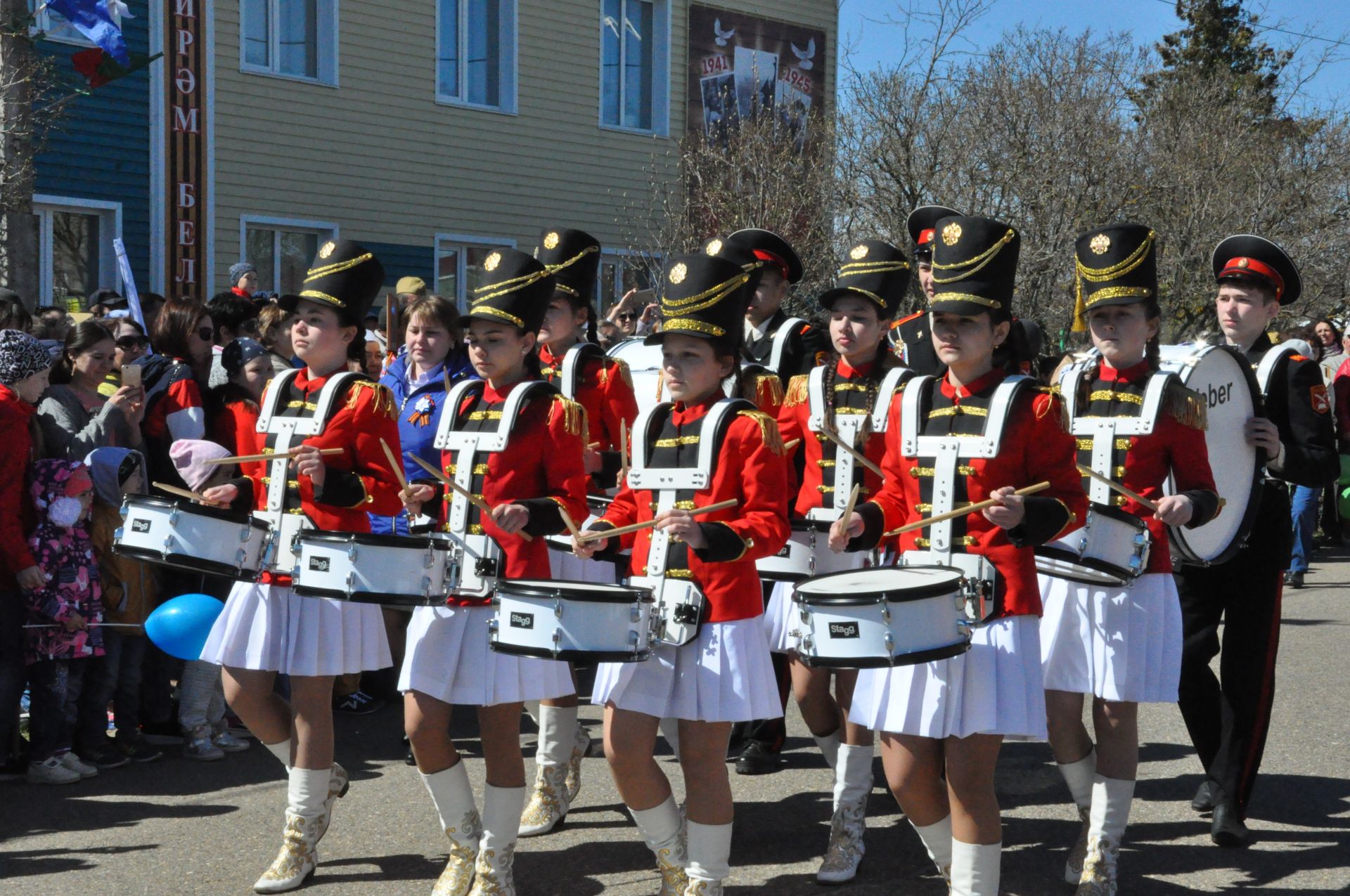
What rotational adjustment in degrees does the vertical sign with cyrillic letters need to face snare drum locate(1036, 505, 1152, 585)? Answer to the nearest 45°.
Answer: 0° — it already faces it

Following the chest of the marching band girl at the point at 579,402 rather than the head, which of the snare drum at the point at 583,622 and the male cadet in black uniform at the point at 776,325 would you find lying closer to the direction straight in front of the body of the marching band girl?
the snare drum

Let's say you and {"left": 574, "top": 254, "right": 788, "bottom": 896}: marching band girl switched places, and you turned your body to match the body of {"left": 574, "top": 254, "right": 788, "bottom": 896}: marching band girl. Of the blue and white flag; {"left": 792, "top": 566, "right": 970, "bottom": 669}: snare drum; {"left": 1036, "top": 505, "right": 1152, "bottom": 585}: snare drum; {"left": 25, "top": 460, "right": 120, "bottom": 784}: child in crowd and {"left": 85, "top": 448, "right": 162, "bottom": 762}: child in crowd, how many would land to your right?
3

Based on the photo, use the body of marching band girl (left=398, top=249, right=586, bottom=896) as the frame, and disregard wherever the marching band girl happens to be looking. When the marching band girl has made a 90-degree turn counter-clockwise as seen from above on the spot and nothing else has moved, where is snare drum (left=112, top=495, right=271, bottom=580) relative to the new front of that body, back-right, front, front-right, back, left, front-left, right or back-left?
back-right

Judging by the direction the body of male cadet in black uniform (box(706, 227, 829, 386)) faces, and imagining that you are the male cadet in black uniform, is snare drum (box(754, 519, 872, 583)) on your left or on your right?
on your left

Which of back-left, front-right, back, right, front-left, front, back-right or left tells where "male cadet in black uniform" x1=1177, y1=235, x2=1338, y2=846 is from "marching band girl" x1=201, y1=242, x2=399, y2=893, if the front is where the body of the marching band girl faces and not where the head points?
back-left

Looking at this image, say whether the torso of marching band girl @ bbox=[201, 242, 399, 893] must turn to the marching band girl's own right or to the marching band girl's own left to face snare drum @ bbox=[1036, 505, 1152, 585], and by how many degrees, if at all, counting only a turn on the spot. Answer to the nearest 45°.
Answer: approximately 90° to the marching band girl's own left

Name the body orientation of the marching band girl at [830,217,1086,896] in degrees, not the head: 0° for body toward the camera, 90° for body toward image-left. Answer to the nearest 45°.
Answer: approximately 45°

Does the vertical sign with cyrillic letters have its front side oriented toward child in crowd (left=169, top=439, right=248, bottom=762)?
yes

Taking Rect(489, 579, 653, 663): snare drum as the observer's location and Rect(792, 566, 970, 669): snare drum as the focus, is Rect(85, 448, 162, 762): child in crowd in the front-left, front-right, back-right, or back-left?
back-left

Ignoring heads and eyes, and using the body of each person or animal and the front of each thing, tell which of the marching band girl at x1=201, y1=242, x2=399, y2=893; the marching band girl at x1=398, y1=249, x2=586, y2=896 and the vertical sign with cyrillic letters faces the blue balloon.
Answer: the vertical sign with cyrillic letters

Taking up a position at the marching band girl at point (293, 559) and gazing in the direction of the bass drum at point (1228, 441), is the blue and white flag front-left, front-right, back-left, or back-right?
back-left

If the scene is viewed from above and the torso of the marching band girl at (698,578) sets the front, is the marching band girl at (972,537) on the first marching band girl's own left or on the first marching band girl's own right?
on the first marching band girl's own left

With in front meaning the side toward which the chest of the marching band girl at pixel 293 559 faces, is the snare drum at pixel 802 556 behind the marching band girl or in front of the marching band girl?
behind

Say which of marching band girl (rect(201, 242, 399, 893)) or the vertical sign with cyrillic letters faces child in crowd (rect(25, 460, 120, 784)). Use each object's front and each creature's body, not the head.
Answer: the vertical sign with cyrillic letters

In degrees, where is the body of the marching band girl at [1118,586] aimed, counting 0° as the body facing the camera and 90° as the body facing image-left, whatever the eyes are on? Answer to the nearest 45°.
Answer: approximately 45°

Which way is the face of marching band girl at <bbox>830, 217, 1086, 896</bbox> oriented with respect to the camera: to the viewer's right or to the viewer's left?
to the viewer's left

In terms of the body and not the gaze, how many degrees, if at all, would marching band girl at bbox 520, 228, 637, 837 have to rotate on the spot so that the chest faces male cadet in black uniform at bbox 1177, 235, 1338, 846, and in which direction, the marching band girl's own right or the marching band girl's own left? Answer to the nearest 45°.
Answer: approximately 135° to the marching band girl's own left
